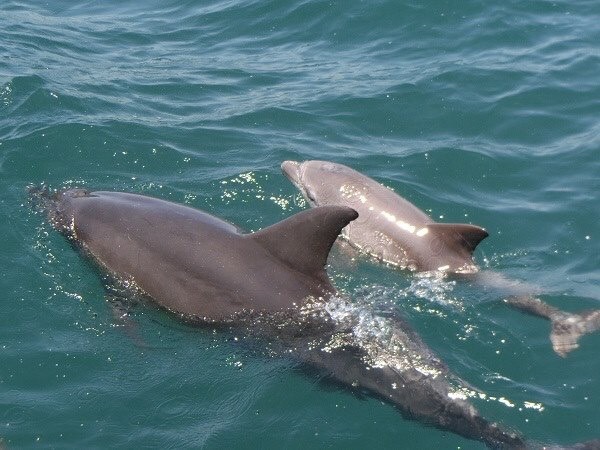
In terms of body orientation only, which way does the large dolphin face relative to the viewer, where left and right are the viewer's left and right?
facing away from the viewer and to the left of the viewer

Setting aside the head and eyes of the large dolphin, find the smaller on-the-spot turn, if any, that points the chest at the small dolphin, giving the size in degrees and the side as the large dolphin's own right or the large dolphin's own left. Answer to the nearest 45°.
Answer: approximately 90° to the large dolphin's own right

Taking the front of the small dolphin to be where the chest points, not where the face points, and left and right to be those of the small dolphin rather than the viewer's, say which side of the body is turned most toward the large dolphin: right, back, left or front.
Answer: left

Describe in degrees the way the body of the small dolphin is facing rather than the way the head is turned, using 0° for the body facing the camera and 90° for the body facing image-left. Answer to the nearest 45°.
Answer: approximately 135°
